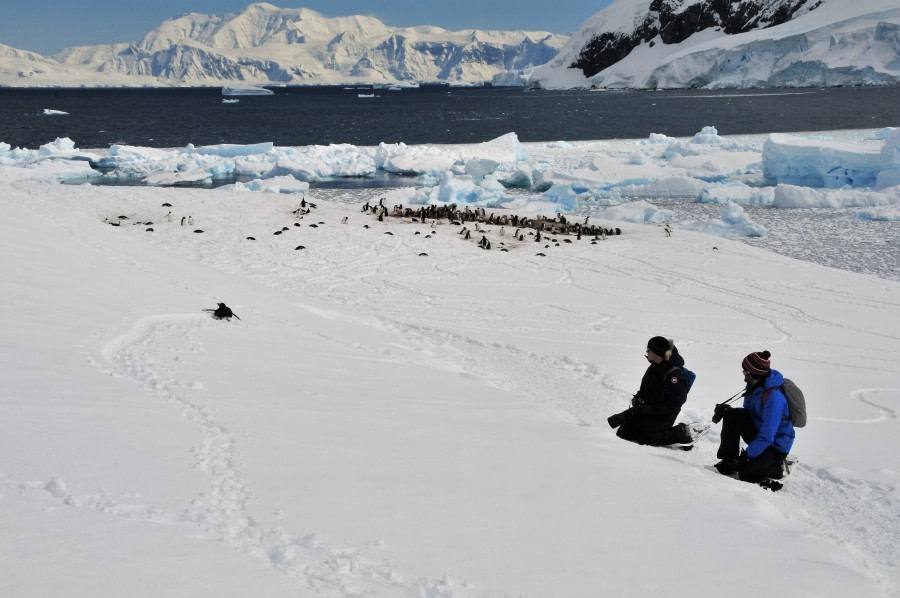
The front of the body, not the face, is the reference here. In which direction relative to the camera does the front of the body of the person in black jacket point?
to the viewer's left

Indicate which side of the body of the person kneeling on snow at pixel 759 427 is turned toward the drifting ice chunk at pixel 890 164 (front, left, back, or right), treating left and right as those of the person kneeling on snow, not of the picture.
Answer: right

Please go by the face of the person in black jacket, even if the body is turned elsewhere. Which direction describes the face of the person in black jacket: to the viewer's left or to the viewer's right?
to the viewer's left

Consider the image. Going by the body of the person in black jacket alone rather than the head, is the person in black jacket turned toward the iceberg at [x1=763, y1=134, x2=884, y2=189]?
no

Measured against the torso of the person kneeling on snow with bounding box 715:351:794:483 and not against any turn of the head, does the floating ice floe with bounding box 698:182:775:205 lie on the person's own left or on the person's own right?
on the person's own right

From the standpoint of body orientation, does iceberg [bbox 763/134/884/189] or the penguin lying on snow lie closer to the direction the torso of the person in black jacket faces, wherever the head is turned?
the penguin lying on snow

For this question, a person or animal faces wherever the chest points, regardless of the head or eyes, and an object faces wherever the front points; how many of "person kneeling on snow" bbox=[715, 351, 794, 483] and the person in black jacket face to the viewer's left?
2

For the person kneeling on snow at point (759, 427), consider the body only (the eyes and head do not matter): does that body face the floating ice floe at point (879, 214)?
no

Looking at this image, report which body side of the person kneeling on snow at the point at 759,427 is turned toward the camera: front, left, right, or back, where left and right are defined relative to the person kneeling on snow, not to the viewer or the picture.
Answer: left

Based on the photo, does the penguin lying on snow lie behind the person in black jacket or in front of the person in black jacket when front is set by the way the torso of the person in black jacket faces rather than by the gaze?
in front

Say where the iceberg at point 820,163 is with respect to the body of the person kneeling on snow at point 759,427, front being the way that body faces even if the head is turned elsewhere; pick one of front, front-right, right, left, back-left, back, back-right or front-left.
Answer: right

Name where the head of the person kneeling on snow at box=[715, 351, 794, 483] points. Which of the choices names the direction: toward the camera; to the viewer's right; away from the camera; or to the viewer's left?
to the viewer's left

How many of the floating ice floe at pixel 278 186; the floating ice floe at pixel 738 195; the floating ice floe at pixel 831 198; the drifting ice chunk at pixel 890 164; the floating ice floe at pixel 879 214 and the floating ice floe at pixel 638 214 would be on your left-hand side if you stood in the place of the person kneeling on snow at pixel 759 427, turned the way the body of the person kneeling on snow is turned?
0

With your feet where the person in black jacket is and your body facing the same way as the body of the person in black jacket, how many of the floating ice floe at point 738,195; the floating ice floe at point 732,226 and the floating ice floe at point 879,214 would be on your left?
0

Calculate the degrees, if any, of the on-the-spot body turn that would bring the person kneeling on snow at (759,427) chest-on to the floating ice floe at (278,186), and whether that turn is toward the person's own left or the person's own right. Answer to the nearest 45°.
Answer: approximately 45° to the person's own right

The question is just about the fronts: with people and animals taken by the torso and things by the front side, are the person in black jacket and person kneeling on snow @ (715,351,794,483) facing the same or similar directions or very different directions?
same or similar directions

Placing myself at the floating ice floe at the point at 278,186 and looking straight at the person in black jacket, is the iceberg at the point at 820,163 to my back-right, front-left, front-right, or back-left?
front-left
